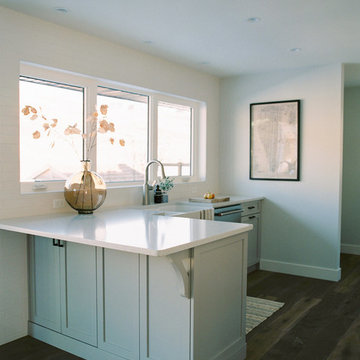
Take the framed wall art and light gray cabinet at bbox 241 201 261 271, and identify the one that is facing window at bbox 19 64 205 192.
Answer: the framed wall art

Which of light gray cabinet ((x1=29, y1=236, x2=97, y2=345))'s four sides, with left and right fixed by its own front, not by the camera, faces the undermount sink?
back

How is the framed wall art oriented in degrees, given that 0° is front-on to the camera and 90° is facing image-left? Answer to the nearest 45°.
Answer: approximately 45°

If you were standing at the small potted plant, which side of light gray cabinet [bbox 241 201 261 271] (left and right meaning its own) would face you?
right

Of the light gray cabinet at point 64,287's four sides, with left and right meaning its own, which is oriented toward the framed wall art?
back

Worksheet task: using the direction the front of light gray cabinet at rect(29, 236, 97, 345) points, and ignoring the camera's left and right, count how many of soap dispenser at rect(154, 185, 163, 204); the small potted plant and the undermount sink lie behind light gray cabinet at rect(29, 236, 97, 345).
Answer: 3

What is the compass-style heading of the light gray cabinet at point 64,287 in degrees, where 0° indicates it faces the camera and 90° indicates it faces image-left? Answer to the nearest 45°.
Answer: approximately 45°

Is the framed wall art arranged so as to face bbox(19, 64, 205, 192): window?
yes

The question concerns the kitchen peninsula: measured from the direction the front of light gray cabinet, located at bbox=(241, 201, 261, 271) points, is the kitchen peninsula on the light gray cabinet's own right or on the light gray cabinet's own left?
on the light gray cabinet's own right

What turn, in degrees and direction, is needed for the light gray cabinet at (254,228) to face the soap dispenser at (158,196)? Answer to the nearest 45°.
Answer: approximately 90° to its right

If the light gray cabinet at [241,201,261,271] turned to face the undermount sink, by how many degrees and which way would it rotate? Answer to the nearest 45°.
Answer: approximately 90° to its right

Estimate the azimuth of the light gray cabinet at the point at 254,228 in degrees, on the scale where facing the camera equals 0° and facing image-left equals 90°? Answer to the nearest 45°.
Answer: approximately 315°
